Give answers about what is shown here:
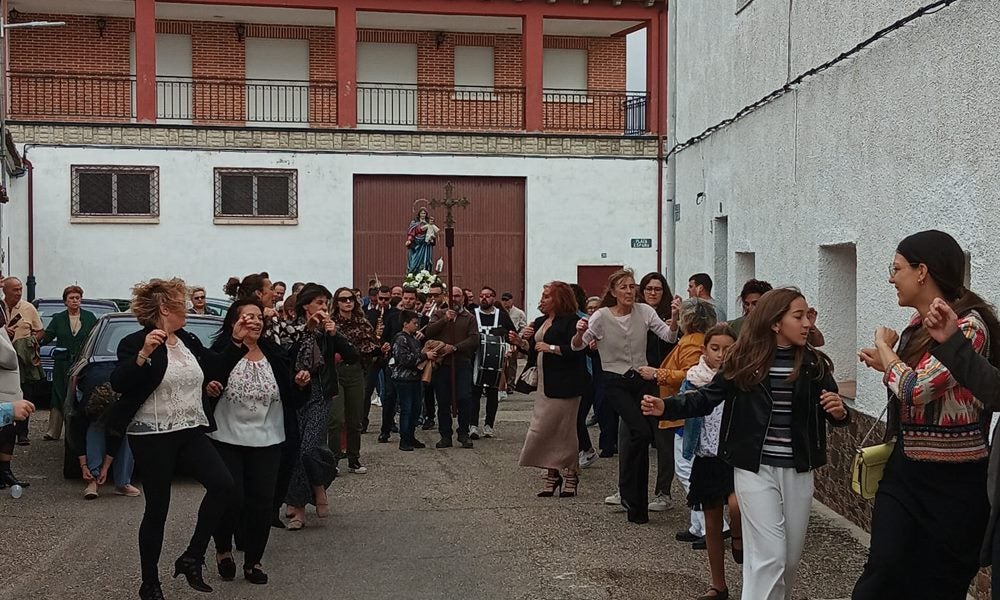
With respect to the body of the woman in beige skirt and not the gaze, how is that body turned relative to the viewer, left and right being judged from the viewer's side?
facing the viewer and to the left of the viewer

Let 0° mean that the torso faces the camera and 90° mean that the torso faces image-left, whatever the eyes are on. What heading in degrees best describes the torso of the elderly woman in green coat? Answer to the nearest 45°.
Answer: approximately 0°

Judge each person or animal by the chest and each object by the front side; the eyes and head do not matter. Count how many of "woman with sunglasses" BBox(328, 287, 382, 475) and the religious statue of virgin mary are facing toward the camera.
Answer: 2

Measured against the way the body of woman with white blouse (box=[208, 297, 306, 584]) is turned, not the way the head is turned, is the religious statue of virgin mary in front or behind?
behind

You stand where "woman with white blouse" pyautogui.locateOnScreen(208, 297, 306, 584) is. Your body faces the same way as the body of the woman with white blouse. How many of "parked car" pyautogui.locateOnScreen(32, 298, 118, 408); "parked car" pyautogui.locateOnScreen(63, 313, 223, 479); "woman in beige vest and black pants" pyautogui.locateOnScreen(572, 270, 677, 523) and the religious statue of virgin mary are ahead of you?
0

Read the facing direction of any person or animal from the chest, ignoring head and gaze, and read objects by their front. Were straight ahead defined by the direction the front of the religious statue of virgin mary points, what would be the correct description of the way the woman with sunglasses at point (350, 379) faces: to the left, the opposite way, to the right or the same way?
the same way

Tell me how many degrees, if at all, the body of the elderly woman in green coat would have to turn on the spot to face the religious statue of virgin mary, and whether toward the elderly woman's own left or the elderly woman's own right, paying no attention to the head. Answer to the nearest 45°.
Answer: approximately 135° to the elderly woman's own left

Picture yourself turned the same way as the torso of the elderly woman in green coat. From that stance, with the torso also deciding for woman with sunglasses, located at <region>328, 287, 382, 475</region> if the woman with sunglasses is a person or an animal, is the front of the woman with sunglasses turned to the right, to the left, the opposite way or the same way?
the same way

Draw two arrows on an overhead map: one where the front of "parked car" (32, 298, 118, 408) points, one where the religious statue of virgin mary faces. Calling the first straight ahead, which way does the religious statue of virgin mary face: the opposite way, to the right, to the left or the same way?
the same way

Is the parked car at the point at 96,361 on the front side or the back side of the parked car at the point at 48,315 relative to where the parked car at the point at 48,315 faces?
on the front side

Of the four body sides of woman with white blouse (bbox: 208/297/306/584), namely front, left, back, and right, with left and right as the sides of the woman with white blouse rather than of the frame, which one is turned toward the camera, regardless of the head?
front

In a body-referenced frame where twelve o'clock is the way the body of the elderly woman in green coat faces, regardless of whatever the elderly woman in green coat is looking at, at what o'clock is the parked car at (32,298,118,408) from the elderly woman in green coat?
The parked car is roughly at 6 o'clock from the elderly woman in green coat.

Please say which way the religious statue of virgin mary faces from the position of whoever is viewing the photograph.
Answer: facing the viewer

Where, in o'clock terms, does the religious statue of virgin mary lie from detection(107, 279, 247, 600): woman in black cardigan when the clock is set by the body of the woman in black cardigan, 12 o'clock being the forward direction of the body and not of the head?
The religious statue of virgin mary is roughly at 8 o'clock from the woman in black cardigan.

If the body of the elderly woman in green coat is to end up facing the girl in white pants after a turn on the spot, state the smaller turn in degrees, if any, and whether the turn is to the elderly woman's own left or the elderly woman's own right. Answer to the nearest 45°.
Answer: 0° — they already face them

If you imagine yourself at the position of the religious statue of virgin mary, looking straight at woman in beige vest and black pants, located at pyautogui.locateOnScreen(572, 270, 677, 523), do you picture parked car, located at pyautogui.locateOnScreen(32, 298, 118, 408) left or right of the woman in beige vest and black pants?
right

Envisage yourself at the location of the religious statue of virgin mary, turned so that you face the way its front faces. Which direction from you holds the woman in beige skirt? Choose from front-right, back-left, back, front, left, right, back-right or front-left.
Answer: front
